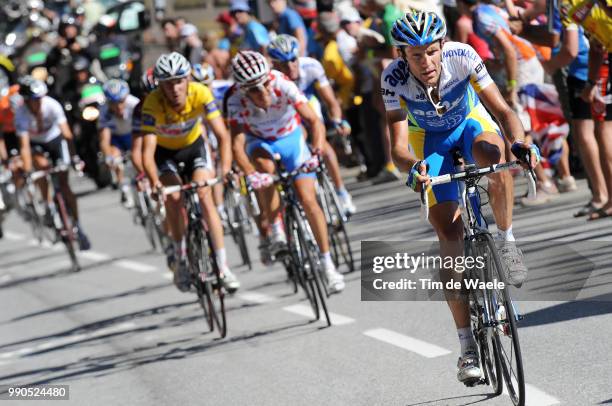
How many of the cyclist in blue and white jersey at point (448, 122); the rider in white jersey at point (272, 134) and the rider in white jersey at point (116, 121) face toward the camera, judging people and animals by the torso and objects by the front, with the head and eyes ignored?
3

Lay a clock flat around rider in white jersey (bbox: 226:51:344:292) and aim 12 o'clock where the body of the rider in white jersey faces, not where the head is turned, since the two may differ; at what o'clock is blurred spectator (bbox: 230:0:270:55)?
The blurred spectator is roughly at 6 o'clock from the rider in white jersey.

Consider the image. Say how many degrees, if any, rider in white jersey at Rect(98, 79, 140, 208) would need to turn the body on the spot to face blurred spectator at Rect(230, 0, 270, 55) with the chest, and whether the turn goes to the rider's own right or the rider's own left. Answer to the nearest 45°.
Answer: approximately 135° to the rider's own left

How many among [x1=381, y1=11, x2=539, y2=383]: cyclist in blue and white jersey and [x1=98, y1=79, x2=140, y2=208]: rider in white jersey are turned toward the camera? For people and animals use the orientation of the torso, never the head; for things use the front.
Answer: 2

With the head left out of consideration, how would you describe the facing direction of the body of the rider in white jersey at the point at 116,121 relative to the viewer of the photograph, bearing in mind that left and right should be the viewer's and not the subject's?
facing the viewer

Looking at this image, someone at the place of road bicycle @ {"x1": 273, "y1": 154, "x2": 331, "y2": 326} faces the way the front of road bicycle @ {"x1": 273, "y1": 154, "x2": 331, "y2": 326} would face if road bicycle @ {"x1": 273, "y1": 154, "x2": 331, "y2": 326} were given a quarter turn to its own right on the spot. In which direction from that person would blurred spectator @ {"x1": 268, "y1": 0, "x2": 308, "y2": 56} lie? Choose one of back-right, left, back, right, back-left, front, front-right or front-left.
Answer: back-right

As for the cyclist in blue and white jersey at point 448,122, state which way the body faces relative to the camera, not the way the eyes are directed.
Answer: toward the camera

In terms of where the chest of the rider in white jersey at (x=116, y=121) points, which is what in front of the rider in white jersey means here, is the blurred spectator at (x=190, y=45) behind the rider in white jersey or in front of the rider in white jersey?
behind

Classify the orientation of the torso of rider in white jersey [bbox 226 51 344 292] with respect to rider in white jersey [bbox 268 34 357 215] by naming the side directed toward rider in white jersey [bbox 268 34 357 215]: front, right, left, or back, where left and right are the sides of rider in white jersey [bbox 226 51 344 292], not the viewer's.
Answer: back

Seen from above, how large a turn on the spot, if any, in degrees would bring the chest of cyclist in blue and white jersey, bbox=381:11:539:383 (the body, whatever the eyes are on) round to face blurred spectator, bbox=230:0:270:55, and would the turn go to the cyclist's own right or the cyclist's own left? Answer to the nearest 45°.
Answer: approximately 180°
